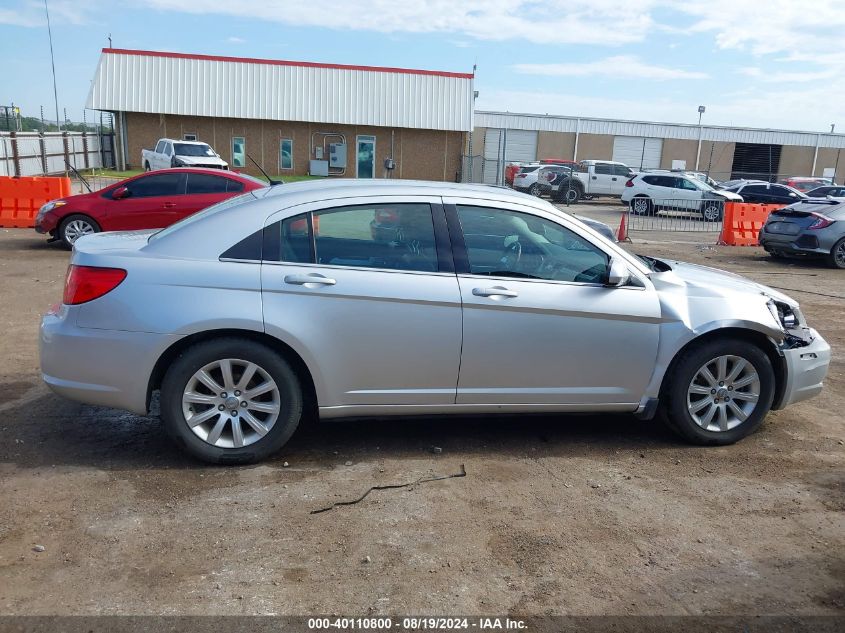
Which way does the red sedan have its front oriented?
to the viewer's left

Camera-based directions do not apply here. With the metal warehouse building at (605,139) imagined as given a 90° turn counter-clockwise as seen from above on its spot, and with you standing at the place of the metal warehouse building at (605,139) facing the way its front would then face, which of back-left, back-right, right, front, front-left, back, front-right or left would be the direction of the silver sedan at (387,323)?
right

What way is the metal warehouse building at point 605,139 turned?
toward the camera

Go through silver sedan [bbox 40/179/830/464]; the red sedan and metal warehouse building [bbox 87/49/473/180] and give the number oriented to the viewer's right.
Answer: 1

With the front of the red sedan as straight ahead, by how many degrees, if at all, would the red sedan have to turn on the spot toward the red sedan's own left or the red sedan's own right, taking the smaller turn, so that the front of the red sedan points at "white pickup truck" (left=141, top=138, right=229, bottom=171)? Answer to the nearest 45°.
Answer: approximately 90° to the red sedan's own right

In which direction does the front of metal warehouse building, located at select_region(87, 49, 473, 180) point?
toward the camera

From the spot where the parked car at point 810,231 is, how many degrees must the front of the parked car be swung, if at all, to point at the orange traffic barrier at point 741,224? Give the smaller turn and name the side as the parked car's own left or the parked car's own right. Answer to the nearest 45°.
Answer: approximately 90° to the parked car's own left

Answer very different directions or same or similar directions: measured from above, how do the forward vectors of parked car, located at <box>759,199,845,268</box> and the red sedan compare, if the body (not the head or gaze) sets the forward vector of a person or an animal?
very different directions

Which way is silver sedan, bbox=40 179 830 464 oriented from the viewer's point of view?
to the viewer's right

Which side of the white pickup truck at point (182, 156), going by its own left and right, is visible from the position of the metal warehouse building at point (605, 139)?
left

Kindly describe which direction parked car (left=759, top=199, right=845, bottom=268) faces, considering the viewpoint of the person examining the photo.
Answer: facing away from the viewer and to the right of the viewer

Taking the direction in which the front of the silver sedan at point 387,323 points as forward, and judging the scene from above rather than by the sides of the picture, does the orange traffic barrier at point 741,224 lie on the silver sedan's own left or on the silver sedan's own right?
on the silver sedan's own left

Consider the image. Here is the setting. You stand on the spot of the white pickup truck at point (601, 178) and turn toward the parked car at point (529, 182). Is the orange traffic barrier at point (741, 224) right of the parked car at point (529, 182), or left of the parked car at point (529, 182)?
left

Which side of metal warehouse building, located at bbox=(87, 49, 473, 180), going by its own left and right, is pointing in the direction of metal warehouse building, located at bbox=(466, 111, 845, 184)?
left
